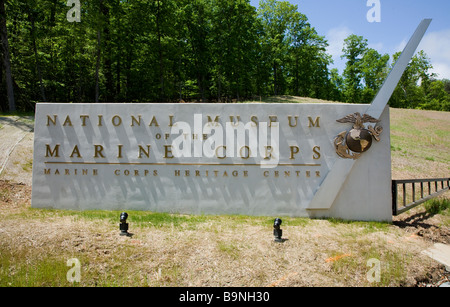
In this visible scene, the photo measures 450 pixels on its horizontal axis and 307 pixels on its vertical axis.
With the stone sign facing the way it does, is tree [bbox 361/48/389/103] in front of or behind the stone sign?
behind

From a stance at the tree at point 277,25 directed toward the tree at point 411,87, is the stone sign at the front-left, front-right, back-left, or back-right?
back-right

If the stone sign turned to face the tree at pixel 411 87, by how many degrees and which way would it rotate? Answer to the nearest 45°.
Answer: approximately 135° to its left

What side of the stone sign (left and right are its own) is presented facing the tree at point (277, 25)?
back

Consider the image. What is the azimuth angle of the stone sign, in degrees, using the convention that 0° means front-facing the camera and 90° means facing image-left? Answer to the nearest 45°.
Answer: approximately 0°

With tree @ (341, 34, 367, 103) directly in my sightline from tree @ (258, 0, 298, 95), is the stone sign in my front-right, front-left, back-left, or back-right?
back-right
